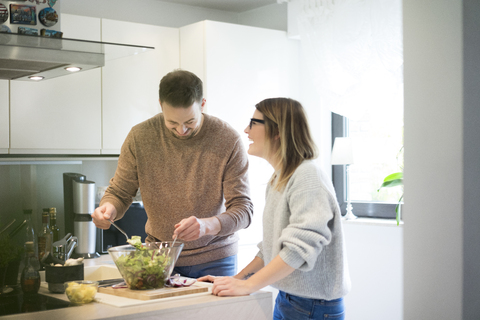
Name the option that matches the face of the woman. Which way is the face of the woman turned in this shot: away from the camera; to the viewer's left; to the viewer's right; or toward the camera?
to the viewer's left

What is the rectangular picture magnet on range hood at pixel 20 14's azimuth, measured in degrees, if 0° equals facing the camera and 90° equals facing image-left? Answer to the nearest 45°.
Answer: approximately 0°

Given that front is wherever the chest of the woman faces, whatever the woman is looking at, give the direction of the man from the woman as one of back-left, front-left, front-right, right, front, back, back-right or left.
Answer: front-right

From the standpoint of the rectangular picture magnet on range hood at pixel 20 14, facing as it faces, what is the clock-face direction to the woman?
The woman is roughly at 10 o'clock from the rectangular picture magnet on range hood.

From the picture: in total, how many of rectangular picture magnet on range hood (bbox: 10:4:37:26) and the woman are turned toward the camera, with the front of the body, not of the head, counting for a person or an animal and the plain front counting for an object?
1

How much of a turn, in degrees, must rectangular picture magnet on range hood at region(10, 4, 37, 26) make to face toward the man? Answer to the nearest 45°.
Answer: approximately 90° to its left

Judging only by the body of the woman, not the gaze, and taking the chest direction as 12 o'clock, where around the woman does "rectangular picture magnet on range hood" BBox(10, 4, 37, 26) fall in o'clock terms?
The rectangular picture magnet on range hood is roughly at 12 o'clock from the woman.

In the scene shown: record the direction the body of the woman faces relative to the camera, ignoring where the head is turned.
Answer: to the viewer's left

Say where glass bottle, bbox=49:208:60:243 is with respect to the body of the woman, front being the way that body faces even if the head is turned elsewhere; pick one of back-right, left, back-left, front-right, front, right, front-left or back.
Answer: front-right

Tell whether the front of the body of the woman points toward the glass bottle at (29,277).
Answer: yes
